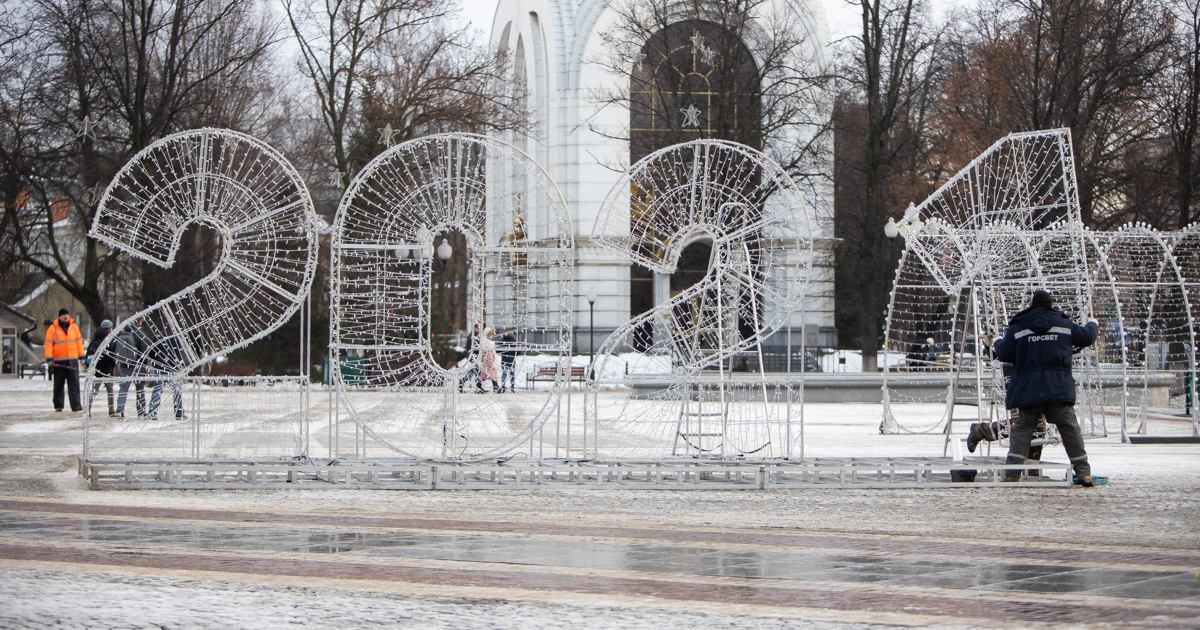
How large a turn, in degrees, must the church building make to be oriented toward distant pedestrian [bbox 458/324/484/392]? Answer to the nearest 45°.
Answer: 0° — it already faces them

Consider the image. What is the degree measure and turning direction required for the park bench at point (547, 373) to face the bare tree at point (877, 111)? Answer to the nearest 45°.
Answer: approximately 90° to its left

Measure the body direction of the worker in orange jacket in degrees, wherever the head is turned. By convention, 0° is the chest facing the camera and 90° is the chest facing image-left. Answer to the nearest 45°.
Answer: approximately 0°

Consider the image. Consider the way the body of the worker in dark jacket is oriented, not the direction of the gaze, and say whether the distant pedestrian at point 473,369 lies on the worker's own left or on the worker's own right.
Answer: on the worker's own left

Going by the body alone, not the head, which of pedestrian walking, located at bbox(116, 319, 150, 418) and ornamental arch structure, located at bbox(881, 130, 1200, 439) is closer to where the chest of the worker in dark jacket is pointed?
the ornamental arch structure

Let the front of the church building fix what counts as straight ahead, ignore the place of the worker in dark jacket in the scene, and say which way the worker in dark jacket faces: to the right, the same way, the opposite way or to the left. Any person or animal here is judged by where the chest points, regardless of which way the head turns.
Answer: the opposite way

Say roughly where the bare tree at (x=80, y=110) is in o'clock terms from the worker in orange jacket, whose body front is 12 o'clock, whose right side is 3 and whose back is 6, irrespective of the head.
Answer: The bare tree is roughly at 6 o'clock from the worker in orange jacket.

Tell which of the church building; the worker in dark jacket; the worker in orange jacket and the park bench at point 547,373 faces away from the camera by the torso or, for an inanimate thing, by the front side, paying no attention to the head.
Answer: the worker in dark jacket

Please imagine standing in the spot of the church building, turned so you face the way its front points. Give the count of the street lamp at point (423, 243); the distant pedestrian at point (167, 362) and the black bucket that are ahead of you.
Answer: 3

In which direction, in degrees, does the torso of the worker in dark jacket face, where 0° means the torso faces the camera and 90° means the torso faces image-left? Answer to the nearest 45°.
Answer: approximately 180°

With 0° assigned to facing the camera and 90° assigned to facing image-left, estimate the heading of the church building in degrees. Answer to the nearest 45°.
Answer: approximately 0°

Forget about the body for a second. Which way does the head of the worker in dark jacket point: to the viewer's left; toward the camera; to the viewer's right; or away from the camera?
away from the camera

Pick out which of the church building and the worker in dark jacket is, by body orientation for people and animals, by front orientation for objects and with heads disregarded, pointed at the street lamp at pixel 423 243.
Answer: the church building
